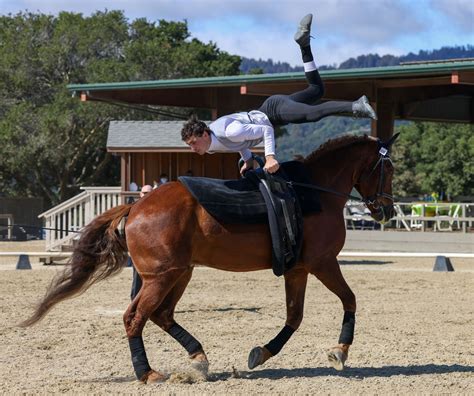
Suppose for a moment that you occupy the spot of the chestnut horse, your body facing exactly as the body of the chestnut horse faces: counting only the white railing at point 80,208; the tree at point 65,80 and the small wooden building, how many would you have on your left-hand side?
3

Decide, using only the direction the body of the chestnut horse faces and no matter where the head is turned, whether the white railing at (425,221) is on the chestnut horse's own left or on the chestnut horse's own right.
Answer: on the chestnut horse's own left

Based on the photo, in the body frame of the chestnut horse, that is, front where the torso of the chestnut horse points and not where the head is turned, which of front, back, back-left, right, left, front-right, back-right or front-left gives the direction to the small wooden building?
left

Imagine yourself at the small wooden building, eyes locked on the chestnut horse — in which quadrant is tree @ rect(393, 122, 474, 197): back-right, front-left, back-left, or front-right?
back-left

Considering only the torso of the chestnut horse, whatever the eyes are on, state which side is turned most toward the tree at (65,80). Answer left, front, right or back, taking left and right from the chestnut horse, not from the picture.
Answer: left

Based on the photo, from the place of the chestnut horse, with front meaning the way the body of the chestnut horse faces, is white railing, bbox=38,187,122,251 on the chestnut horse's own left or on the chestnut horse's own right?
on the chestnut horse's own left

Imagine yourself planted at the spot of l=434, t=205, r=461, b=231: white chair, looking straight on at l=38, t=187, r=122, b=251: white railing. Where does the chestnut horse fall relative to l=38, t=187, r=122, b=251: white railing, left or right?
left

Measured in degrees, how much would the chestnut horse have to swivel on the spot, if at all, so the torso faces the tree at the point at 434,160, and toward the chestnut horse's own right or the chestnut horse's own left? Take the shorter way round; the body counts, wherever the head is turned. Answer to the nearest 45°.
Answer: approximately 90° to the chestnut horse's own left

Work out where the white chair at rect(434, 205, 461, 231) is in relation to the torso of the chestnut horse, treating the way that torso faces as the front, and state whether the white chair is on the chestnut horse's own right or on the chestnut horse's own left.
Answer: on the chestnut horse's own left

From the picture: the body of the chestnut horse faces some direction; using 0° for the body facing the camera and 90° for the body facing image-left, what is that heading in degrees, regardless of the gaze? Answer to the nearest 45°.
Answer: approximately 270°
